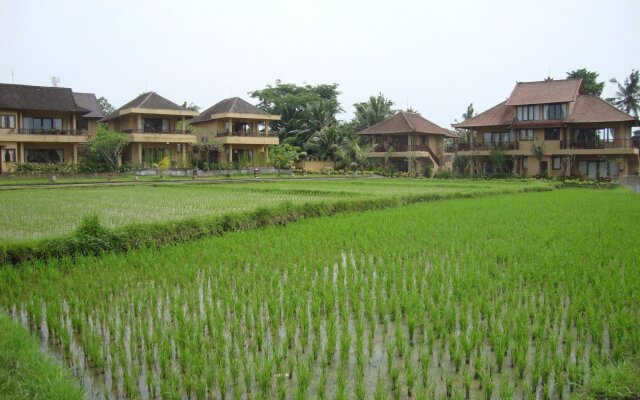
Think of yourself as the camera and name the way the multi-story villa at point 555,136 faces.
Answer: facing the viewer

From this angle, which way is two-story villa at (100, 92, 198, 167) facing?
toward the camera

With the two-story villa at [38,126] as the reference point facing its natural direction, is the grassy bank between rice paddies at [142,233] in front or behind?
in front

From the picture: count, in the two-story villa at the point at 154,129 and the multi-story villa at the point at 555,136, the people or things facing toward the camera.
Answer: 2

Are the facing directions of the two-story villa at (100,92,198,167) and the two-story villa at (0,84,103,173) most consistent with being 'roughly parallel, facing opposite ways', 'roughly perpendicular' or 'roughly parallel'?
roughly parallel

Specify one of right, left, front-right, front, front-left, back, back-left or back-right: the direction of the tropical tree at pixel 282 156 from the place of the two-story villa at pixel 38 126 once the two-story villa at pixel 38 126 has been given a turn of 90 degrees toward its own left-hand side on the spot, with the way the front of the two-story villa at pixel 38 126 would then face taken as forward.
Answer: front

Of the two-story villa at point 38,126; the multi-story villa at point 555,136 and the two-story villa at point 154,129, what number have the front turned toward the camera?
3

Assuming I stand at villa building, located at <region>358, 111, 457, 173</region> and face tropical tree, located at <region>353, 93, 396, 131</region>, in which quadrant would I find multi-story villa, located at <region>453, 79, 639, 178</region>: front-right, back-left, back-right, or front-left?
back-right

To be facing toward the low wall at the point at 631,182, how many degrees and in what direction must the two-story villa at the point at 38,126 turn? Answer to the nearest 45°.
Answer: approximately 45° to its left
